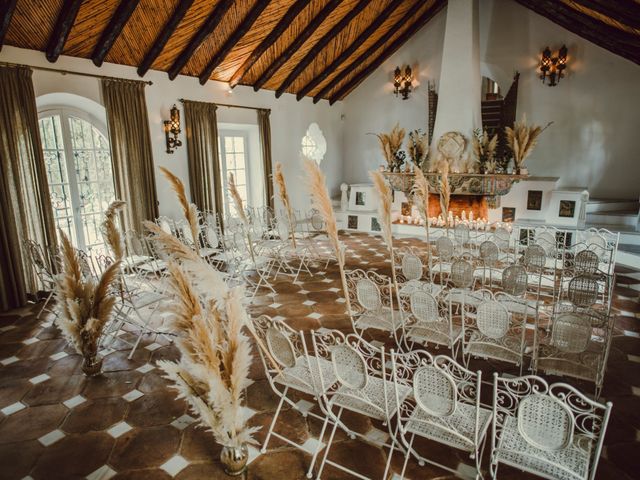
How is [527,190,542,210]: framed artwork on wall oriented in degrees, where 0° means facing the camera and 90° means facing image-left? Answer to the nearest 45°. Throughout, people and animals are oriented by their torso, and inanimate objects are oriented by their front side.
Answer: approximately 0°

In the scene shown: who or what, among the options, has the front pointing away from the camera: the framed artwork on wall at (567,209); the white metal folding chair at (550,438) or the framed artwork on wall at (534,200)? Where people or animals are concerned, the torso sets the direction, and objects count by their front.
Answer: the white metal folding chair

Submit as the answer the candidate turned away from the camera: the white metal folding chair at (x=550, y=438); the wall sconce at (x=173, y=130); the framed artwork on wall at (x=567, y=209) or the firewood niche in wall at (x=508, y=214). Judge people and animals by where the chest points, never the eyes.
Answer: the white metal folding chair

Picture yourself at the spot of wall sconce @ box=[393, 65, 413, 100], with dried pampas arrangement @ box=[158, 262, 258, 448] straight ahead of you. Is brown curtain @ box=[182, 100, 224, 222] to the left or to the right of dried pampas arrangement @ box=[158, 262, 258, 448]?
right

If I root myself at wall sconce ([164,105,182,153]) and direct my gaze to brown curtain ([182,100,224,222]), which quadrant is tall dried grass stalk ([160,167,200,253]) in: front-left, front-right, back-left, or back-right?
back-right

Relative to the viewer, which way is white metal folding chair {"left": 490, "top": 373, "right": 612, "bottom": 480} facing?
away from the camera

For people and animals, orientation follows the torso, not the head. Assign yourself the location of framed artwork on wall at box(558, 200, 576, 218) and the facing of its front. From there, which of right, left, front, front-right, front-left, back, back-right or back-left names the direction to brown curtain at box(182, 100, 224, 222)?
front-right

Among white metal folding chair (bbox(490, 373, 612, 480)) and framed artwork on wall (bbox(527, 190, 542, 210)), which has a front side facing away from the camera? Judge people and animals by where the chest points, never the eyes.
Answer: the white metal folding chair

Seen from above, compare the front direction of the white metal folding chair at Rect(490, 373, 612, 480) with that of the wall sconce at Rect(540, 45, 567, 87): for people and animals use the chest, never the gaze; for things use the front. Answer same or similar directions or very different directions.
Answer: very different directions

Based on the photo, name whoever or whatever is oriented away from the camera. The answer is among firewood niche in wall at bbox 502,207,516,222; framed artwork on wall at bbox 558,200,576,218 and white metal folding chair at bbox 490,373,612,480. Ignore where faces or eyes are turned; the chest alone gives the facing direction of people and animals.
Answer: the white metal folding chair

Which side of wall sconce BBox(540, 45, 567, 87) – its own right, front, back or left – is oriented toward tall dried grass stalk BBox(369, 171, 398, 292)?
front

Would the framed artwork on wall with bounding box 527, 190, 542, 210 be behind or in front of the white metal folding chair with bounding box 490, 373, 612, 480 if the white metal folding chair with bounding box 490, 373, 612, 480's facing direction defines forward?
in front
